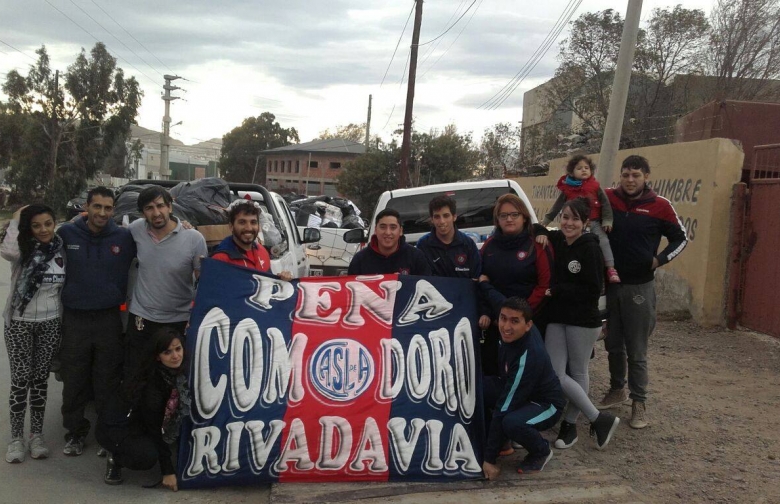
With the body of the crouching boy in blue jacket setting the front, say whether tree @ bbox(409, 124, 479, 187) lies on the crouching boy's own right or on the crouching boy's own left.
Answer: on the crouching boy's own right

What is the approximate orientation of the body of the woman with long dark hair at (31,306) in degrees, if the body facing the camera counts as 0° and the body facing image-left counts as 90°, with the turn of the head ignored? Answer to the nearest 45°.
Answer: approximately 0°

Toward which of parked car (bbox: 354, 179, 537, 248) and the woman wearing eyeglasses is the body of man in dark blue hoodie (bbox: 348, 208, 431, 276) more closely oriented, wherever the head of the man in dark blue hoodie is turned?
the woman wearing eyeglasses

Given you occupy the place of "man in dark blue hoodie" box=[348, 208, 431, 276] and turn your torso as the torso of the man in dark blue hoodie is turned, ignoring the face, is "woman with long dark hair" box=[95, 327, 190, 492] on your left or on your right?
on your right

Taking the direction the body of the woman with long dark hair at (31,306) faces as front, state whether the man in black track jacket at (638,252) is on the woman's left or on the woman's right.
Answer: on the woman's left

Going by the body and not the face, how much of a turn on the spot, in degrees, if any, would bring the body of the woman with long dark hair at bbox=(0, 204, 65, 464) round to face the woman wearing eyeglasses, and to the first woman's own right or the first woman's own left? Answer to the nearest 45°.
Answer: approximately 45° to the first woman's own left

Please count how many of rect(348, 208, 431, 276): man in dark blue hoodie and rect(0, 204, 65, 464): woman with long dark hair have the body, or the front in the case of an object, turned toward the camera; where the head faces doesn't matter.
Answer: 2

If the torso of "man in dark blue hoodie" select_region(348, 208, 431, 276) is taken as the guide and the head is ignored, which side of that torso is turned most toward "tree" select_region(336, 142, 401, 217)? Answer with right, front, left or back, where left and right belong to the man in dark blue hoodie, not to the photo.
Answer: back
